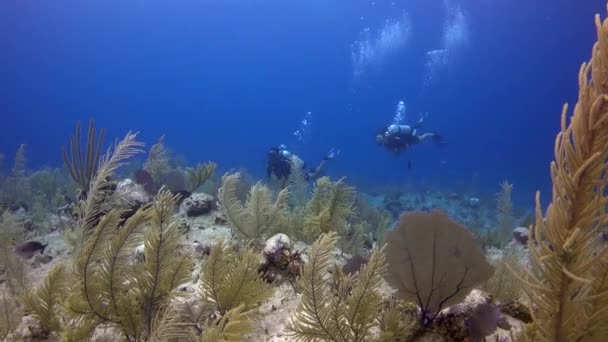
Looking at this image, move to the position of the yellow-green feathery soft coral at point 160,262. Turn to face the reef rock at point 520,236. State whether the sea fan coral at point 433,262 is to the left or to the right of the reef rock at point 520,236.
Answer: right

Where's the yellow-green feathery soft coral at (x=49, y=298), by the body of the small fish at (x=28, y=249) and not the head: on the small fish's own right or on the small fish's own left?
on the small fish's own left

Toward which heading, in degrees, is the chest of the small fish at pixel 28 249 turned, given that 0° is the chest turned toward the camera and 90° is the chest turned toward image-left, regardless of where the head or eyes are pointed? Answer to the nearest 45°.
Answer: approximately 90°

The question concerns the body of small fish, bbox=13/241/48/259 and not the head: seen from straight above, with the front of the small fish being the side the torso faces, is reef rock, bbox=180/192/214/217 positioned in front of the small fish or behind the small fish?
behind
